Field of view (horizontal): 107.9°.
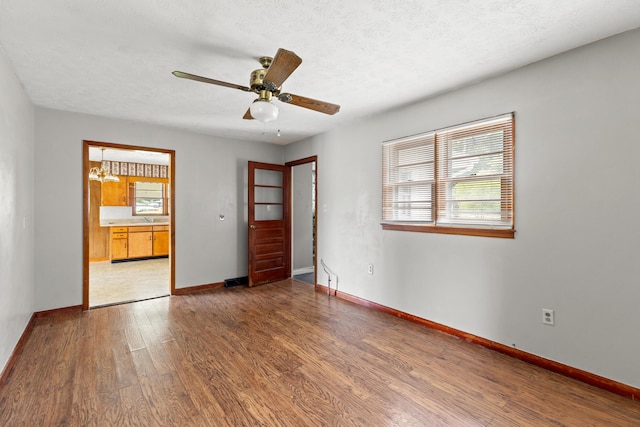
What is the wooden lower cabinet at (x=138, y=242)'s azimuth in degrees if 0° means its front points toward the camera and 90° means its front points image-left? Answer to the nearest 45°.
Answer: approximately 0°

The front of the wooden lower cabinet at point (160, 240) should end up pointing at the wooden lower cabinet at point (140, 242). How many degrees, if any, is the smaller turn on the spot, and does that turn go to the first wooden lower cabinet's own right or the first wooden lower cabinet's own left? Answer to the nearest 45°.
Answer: approximately 90° to the first wooden lower cabinet's own right

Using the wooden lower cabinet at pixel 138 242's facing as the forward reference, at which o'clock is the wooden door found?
The wooden door is roughly at 11 o'clock from the wooden lower cabinet.

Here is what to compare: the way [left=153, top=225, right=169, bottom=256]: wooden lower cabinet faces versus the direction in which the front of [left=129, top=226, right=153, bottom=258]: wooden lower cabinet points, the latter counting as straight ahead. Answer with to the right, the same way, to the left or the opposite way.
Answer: the same way

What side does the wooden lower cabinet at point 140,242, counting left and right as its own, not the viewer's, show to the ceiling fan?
front

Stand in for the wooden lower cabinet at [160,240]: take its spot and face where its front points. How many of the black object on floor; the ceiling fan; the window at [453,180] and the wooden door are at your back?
0

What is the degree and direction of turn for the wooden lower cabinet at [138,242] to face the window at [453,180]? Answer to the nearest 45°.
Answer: approximately 45° to its left

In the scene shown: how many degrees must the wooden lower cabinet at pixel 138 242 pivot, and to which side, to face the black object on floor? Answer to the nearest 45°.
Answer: approximately 45° to its left

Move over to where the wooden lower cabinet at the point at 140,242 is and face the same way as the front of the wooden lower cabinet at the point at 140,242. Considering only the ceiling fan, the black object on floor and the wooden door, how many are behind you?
0

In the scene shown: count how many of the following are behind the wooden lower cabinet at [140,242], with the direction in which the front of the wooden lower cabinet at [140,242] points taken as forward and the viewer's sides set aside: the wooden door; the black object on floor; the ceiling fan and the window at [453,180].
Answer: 0

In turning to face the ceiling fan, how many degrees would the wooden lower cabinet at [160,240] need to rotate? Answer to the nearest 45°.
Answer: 0° — it already faces it

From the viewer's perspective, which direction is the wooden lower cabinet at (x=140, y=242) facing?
toward the camera
